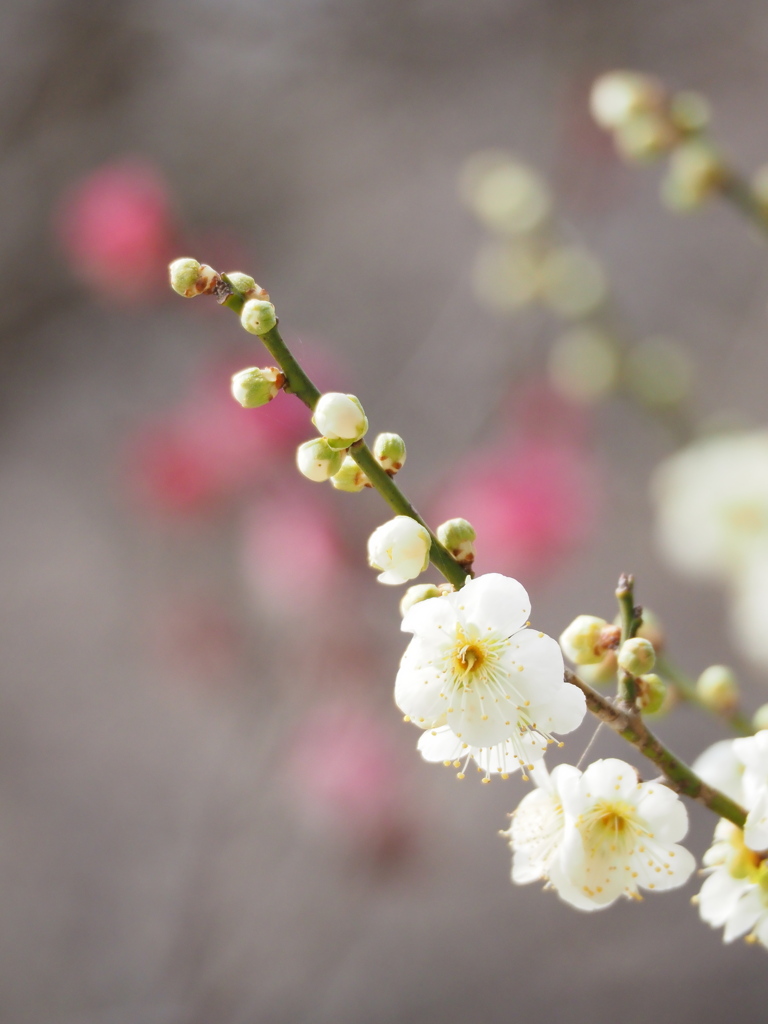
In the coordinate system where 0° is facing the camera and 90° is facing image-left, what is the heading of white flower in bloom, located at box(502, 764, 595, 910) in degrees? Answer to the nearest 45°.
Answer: approximately 45°

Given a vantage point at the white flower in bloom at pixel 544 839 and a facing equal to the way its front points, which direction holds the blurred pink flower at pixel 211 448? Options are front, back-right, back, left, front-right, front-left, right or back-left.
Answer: back-right

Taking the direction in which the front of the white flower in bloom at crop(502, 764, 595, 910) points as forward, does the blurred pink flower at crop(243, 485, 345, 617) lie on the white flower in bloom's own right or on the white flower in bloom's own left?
on the white flower in bloom's own right
